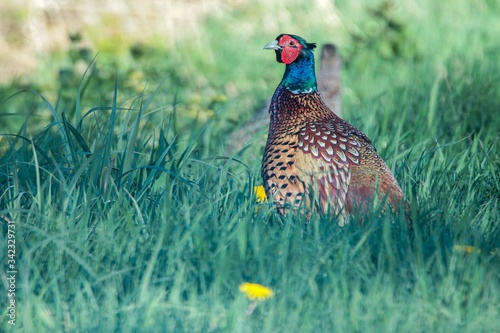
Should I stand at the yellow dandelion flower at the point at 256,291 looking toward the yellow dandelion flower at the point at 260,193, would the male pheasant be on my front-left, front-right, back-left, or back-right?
front-right

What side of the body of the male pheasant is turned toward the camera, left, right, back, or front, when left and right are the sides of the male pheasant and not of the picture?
left

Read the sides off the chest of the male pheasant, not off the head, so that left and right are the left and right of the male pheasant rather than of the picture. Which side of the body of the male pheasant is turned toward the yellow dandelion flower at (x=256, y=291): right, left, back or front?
left

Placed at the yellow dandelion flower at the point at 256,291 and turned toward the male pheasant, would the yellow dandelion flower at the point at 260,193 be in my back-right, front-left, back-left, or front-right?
front-left
